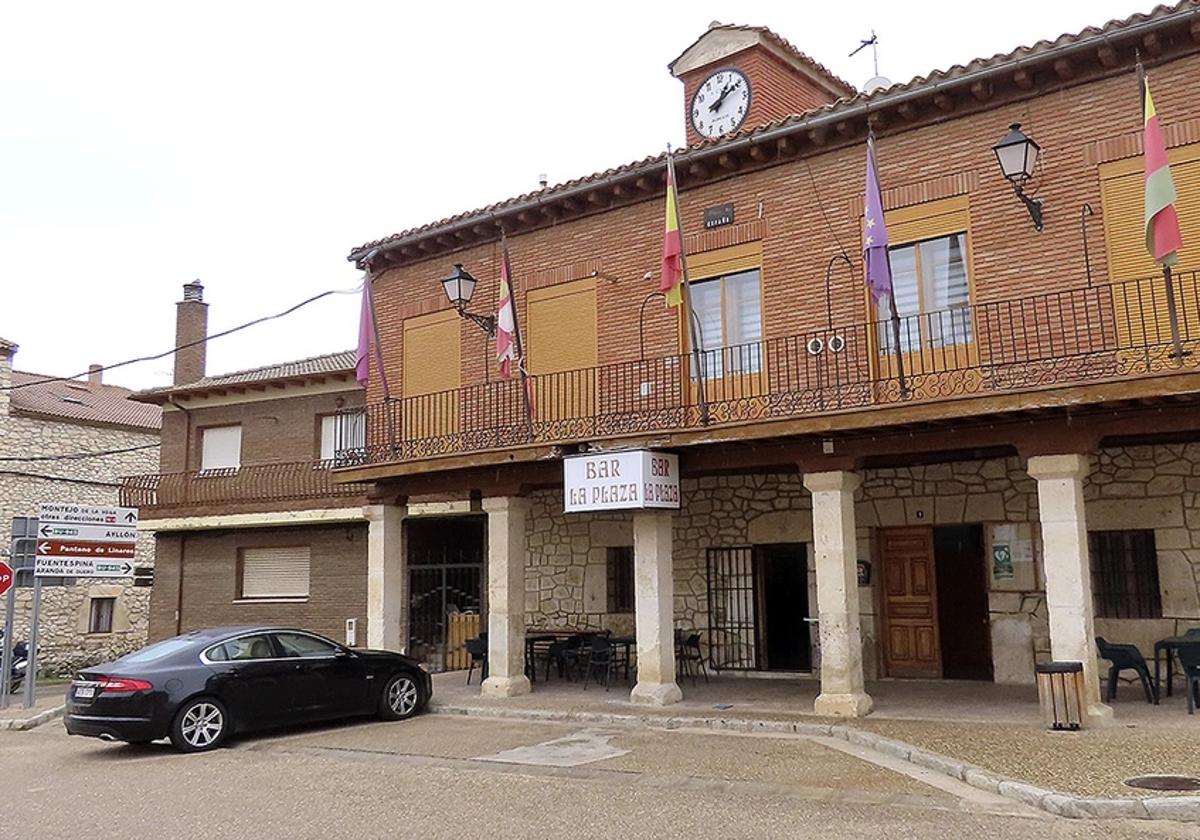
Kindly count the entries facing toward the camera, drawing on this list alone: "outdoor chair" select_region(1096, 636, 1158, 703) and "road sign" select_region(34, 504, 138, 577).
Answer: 1

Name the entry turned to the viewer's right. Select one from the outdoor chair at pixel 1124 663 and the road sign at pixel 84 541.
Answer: the outdoor chair

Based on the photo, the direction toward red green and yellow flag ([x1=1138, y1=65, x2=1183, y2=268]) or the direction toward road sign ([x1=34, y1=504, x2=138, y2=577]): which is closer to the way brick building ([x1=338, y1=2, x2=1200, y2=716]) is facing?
the road sign

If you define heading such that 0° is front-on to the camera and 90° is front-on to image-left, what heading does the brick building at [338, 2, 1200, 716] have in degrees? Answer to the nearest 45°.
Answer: approximately 45°

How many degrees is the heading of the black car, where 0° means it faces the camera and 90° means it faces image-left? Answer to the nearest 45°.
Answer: approximately 225°

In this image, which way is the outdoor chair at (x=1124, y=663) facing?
to the viewer's right
